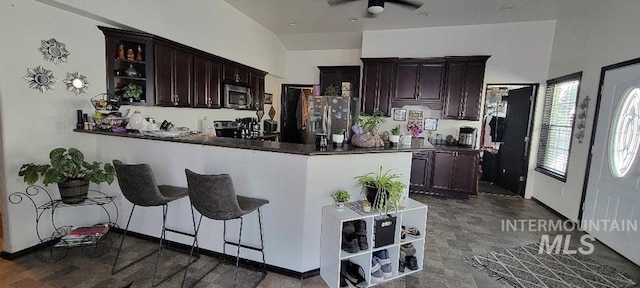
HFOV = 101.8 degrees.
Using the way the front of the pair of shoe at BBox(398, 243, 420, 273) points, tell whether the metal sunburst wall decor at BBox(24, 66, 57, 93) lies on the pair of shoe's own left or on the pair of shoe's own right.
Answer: on the pair of shoe's own right

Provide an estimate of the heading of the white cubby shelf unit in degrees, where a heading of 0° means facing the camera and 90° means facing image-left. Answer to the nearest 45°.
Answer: approximately 315°

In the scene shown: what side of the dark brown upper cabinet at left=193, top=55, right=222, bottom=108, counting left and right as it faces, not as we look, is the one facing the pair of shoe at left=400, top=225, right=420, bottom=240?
front

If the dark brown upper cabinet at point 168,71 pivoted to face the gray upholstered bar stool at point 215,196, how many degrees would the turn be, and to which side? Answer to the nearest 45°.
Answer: approximately 45° to its right

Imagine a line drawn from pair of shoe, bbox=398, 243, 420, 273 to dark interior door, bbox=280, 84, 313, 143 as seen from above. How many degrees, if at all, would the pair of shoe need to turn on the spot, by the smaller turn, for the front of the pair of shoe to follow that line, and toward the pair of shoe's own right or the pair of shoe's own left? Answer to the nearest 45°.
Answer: approximately 135° to the pair of shoe's own right

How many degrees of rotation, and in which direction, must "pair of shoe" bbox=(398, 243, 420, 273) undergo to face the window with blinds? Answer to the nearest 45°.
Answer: approximately 135° to its left

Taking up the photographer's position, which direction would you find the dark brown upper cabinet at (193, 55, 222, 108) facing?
facing the viewer and to the right of the viewer

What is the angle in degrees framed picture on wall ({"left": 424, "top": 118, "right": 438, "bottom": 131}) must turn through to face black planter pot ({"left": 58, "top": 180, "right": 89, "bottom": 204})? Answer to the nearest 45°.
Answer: approximately 45° to its right

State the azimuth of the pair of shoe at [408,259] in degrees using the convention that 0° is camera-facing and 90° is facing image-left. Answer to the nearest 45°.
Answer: approximately 0°

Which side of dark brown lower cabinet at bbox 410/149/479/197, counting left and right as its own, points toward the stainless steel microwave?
right

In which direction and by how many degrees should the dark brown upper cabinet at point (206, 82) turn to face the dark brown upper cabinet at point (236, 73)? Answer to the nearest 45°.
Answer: approximately 90° to its left

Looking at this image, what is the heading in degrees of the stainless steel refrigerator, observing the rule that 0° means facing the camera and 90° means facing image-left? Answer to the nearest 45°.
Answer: approximately 0°

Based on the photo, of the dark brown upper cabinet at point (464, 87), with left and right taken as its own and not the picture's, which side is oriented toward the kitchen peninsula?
front
